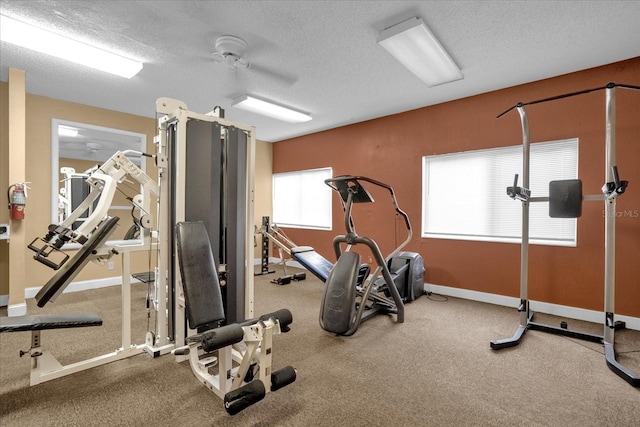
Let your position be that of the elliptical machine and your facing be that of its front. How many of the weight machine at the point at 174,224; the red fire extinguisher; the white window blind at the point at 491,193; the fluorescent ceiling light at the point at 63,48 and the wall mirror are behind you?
1

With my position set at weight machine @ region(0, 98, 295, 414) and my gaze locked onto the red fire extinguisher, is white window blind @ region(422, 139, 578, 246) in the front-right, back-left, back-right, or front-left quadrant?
back-right

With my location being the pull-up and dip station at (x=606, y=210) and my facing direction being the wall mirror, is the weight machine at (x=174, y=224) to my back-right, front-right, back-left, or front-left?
front-left

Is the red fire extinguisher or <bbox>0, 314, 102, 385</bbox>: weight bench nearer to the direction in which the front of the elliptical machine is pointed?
the weight bench

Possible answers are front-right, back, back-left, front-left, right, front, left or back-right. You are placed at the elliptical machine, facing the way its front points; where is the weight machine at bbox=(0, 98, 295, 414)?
front

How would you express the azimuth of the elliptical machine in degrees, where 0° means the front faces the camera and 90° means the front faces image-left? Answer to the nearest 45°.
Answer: approximately 45°

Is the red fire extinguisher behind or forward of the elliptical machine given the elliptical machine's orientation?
forward

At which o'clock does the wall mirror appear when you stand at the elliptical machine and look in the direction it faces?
The wall mirror is roughly at 2 o'clock from the elliptical machine.

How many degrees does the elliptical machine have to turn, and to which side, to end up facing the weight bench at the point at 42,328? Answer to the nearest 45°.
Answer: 0° — it already faces it

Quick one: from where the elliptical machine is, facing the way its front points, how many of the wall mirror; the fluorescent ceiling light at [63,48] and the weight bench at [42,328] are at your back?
0

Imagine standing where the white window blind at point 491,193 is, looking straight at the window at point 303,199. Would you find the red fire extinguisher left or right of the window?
left

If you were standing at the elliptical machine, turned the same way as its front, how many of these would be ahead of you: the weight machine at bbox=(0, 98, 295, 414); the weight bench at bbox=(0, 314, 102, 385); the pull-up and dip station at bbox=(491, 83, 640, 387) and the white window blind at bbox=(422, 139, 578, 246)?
2

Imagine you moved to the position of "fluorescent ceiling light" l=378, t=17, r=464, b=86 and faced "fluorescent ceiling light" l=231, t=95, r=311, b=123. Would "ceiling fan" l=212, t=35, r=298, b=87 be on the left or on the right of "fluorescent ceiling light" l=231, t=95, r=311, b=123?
left

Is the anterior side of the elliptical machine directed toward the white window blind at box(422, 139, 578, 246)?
no

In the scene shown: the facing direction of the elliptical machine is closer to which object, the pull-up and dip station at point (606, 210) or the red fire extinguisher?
the red fire extinguisher

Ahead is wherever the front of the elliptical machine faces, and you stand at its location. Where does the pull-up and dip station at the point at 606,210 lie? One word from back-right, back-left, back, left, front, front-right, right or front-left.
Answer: back-left

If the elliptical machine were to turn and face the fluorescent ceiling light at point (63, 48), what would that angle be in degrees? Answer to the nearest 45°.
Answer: approximately 45° to its right

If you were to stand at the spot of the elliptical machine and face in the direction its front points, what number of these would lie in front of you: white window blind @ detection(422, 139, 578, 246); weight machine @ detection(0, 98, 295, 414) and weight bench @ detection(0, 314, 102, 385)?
2

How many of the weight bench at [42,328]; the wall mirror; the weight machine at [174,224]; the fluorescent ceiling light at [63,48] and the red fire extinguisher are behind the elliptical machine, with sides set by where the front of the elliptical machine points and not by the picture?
0

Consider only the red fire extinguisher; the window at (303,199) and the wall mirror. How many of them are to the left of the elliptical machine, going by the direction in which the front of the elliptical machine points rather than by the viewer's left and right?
0

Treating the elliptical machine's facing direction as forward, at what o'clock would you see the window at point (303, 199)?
The window is roughly at 4 o'clock from the elliptical machine.
